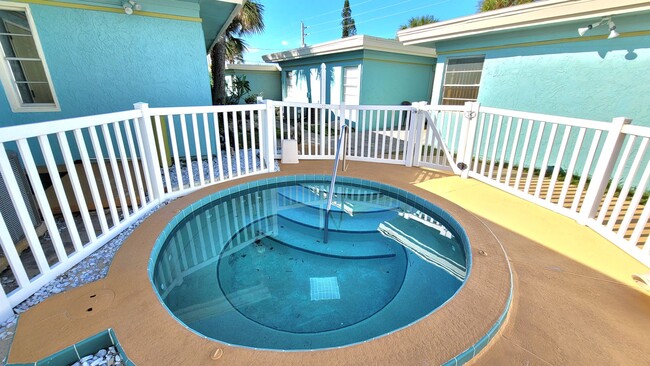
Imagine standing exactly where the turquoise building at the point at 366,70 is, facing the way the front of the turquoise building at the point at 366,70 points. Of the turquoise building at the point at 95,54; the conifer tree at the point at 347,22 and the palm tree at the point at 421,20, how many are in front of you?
1

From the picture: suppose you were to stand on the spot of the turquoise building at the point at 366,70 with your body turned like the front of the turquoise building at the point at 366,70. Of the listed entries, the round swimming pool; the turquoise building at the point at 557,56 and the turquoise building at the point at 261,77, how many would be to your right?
1

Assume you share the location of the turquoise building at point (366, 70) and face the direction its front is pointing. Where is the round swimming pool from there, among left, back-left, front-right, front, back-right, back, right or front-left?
front-left

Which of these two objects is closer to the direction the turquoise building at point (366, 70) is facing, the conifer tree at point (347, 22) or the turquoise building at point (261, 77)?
the turquoise building

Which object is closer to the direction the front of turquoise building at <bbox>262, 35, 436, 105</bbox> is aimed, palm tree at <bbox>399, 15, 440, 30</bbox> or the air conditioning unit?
the air conditioning unit

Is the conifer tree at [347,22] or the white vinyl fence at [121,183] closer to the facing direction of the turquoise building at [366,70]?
the white vinyl fence

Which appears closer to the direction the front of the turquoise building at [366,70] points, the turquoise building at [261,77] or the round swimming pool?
the round swimming pool

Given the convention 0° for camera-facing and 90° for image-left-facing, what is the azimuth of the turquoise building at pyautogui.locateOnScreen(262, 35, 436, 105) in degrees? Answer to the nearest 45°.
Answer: approximately 45°

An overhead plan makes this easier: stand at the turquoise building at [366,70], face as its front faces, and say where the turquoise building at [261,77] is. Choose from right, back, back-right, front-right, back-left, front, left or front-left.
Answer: right

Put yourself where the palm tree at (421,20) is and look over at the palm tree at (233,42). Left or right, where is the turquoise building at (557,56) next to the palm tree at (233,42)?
left

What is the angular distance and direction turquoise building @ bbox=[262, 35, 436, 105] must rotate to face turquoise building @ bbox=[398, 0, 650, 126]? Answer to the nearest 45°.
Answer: approximately 90° to its left

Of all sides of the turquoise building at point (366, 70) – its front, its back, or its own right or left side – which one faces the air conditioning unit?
front

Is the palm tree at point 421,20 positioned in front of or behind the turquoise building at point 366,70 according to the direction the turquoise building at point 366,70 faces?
behind
